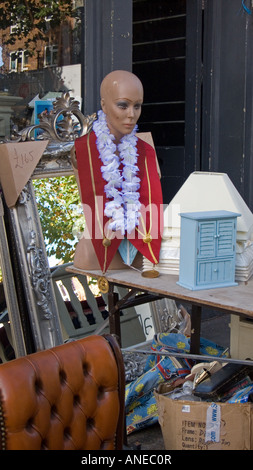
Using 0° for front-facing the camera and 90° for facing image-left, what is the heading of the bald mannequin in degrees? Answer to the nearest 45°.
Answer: approximately 315°

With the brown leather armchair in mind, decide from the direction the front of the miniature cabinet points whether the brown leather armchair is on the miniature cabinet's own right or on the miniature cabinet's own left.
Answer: on the miniature cabinet's own right

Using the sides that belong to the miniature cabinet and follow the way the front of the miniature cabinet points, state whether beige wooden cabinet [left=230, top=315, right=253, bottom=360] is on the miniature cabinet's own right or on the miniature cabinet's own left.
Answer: on the miniature cabinet's own left

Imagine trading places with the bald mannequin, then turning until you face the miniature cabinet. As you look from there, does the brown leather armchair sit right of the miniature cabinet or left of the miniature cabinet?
right

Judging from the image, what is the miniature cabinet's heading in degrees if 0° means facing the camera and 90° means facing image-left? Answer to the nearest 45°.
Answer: approximately 315°
